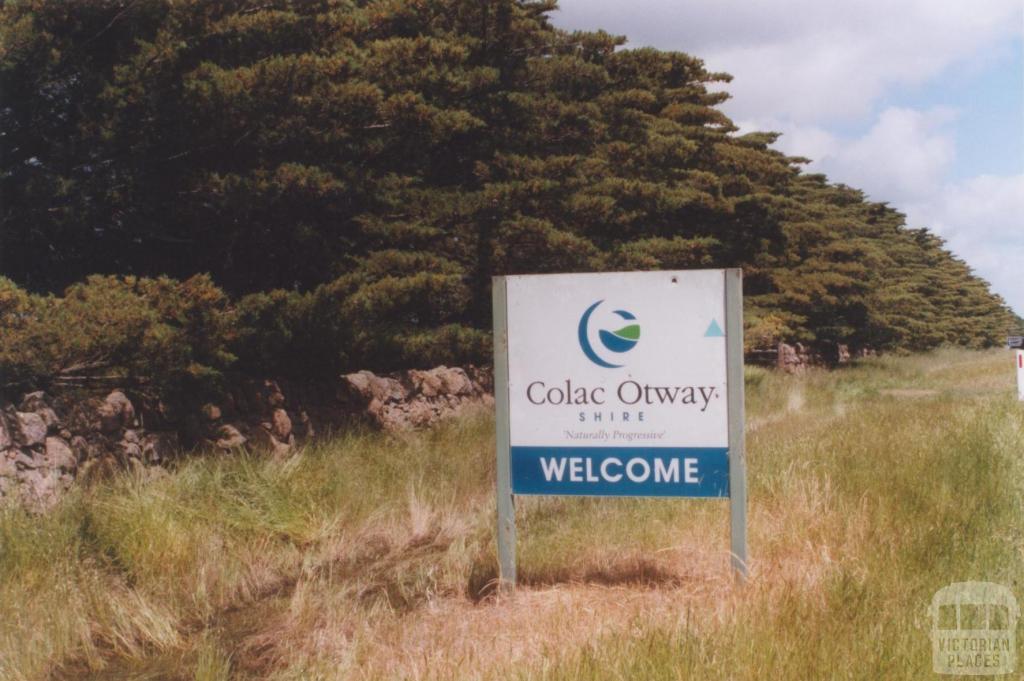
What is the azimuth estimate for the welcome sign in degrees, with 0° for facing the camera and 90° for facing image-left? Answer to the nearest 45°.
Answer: approximately 0°

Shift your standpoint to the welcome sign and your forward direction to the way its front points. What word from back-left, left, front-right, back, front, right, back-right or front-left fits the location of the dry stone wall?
back-right

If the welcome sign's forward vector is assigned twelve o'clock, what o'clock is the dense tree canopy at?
The dense tree canopy is roughly at 5 o'clock from the welcome sign.
